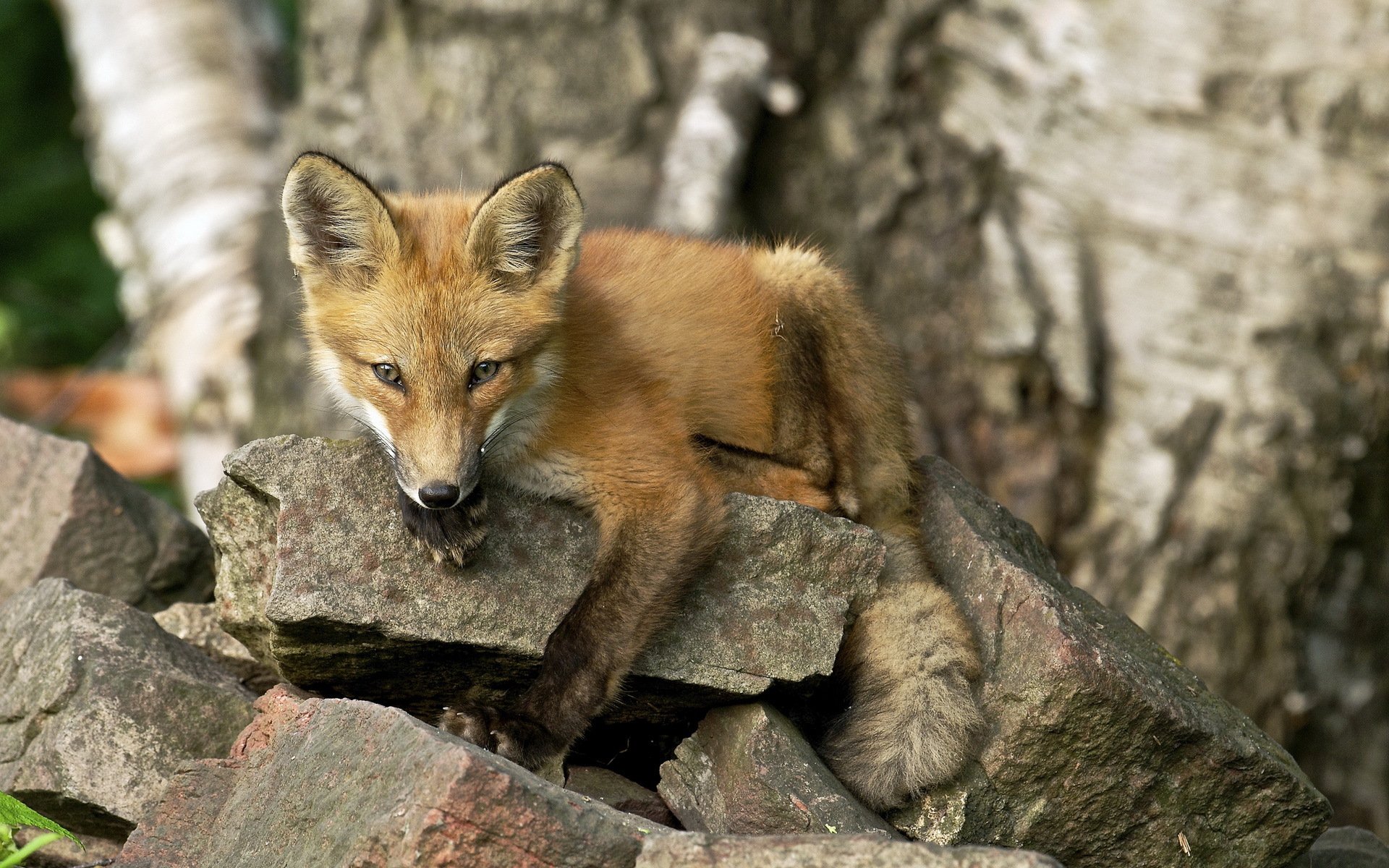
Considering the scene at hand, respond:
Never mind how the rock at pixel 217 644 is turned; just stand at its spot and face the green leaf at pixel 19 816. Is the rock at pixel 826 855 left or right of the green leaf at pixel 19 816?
left

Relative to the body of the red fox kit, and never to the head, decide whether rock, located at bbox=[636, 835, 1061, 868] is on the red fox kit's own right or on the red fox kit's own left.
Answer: on the red fox kit's own left

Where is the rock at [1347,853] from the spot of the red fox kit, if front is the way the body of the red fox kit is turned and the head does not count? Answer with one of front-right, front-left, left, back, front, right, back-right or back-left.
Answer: back-left

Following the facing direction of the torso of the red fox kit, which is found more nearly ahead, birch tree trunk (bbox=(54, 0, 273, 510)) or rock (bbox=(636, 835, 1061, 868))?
the rock

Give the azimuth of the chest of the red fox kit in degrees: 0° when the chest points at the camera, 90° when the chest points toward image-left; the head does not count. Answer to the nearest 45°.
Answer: approximately 45°

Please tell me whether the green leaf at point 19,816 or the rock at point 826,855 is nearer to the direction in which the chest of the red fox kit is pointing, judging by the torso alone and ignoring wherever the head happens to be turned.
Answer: the green leaf

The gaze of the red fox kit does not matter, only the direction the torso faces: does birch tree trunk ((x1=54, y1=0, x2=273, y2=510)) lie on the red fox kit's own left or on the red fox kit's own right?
on the red fox kit's own right
